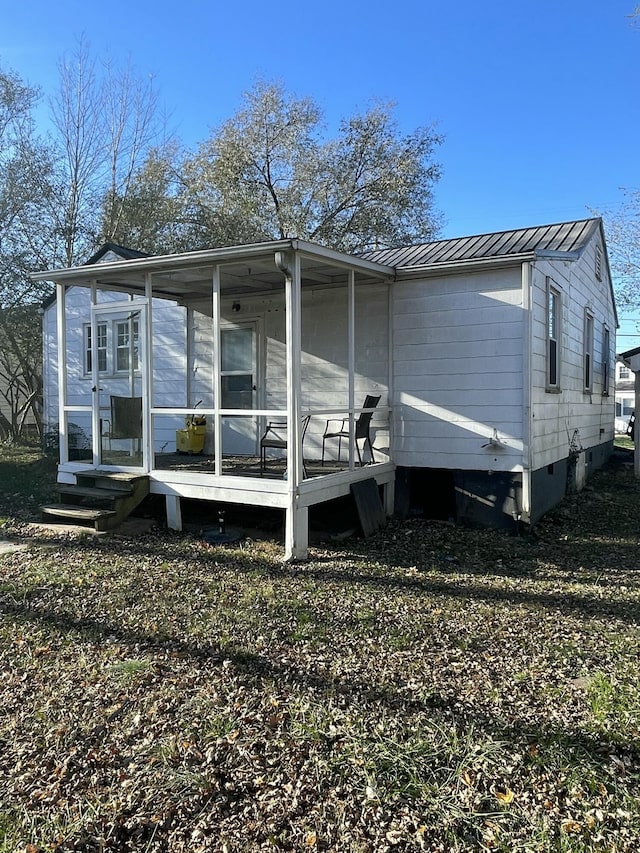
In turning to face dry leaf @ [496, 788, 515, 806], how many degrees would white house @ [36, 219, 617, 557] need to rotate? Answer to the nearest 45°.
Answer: approximately 45° to its left

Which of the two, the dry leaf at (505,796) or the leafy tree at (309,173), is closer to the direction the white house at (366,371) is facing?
the dry leaf

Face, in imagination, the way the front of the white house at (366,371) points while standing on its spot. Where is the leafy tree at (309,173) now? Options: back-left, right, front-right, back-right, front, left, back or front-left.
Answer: back-right

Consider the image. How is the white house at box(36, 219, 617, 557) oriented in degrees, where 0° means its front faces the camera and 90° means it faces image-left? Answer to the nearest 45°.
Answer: approximately 45°

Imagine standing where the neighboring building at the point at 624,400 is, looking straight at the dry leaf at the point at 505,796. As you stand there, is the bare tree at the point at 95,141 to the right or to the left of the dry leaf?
right

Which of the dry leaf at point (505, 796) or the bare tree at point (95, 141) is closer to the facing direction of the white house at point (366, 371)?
the dry leaf

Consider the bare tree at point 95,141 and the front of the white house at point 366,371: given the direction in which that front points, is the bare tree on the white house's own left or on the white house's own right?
on the white house's own right
